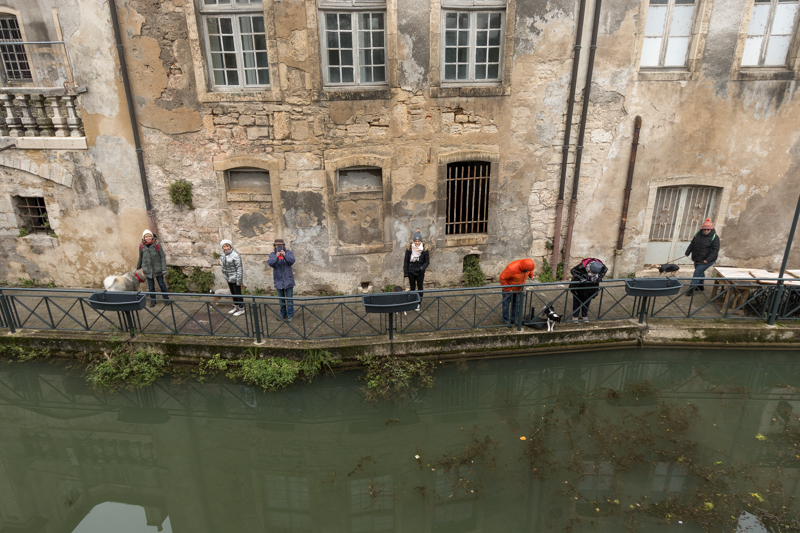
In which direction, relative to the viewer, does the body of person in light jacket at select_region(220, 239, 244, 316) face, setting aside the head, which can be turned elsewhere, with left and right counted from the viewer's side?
facing the viewer and to the left of the viewer

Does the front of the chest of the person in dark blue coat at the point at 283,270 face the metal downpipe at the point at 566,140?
no

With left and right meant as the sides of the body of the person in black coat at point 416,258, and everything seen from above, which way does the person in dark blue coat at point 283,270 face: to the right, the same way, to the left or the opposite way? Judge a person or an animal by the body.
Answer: the same way

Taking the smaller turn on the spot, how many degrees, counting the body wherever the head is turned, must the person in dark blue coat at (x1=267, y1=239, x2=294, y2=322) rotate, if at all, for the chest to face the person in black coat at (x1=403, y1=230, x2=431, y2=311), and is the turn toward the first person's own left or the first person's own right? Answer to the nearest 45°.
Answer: approximately 90° to the first person's own left

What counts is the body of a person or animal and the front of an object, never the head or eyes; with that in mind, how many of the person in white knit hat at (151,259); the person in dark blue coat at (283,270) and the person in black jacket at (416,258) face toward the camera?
3

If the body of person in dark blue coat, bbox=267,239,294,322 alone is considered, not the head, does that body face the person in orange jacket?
no

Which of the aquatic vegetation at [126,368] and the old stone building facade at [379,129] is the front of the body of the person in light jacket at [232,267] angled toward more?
the aquatic vegetation

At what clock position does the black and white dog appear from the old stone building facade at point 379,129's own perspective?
The black and white dog is roughly at 10 o'clock from the old stone building facade.

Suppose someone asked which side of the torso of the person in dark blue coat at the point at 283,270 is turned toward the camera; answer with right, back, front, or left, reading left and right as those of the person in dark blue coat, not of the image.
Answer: front

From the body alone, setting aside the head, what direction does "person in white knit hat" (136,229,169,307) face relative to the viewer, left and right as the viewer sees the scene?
facing the viewer

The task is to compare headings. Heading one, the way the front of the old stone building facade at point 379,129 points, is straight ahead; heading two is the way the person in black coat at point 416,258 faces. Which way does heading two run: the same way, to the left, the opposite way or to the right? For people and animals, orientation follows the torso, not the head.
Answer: the same way

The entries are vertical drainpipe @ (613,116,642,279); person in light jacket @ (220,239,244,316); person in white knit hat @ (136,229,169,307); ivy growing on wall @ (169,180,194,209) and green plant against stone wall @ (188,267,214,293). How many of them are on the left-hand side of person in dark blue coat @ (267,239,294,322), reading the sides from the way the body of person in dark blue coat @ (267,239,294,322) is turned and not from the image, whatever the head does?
1

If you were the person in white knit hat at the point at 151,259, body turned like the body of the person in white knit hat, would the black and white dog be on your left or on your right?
on your left

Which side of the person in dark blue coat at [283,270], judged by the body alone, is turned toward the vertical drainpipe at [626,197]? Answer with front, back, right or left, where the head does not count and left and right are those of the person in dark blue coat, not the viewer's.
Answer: left

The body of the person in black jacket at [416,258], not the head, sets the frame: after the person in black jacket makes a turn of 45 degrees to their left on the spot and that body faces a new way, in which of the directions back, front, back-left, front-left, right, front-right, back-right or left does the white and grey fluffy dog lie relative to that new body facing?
back-right

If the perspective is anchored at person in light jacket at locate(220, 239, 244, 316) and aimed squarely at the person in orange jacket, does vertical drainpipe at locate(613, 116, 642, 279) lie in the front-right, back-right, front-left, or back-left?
front-left

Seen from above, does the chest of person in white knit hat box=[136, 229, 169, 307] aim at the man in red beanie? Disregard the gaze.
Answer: no
